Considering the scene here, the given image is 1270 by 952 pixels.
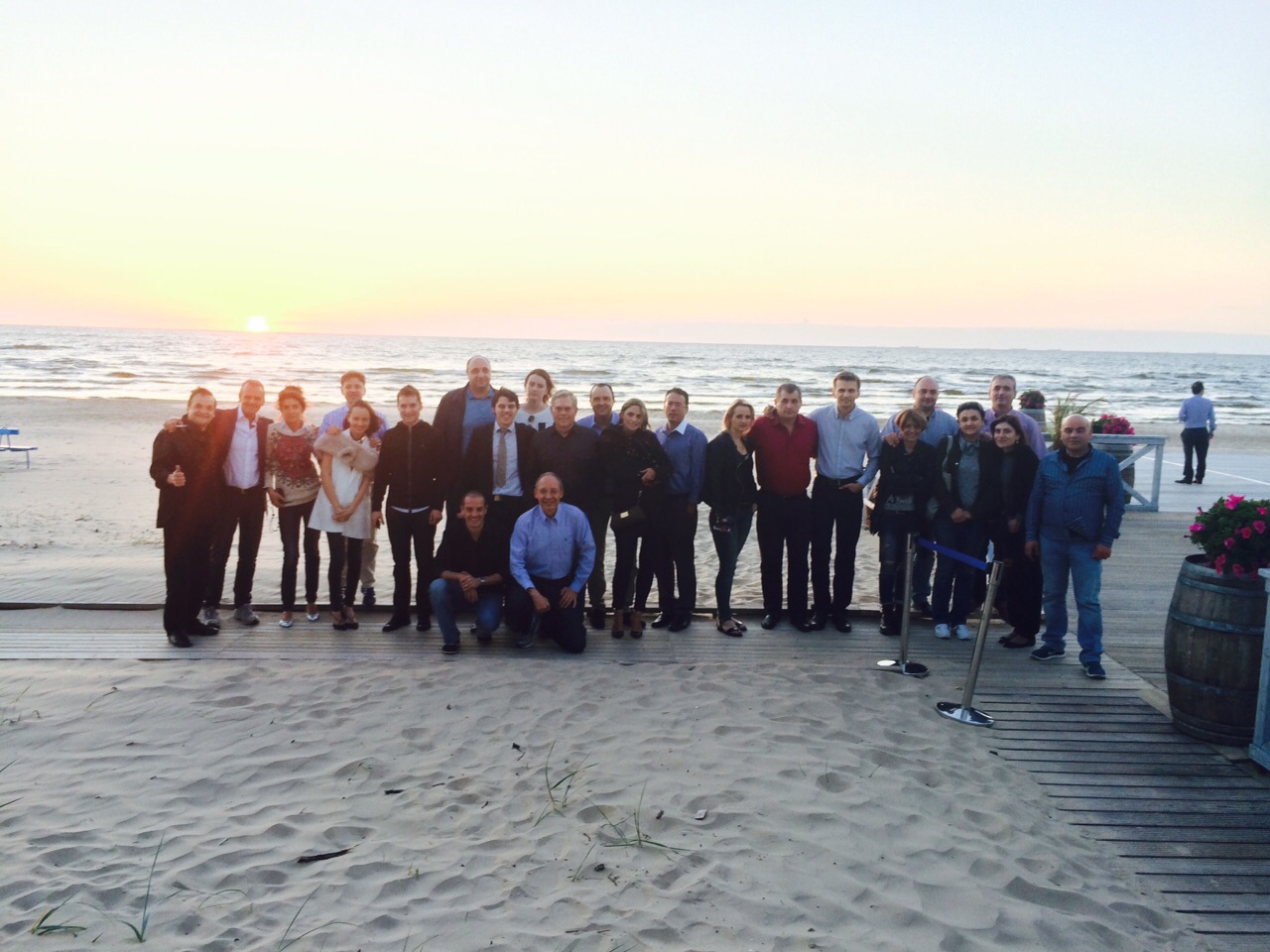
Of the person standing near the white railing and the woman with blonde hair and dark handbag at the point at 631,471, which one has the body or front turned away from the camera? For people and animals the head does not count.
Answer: the person standing near the white railing

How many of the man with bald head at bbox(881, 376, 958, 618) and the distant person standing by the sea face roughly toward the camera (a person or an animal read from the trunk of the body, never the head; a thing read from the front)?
1

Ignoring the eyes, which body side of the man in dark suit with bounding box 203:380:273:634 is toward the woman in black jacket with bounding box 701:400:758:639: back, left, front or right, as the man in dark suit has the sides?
left

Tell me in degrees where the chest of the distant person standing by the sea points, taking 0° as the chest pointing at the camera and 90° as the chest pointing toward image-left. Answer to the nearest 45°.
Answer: approximately 180°

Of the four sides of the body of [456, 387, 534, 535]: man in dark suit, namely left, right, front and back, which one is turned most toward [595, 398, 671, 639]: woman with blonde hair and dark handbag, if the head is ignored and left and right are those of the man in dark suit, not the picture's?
left

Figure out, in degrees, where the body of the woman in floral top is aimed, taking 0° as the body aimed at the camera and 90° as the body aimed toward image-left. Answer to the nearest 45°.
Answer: approximately 0°
